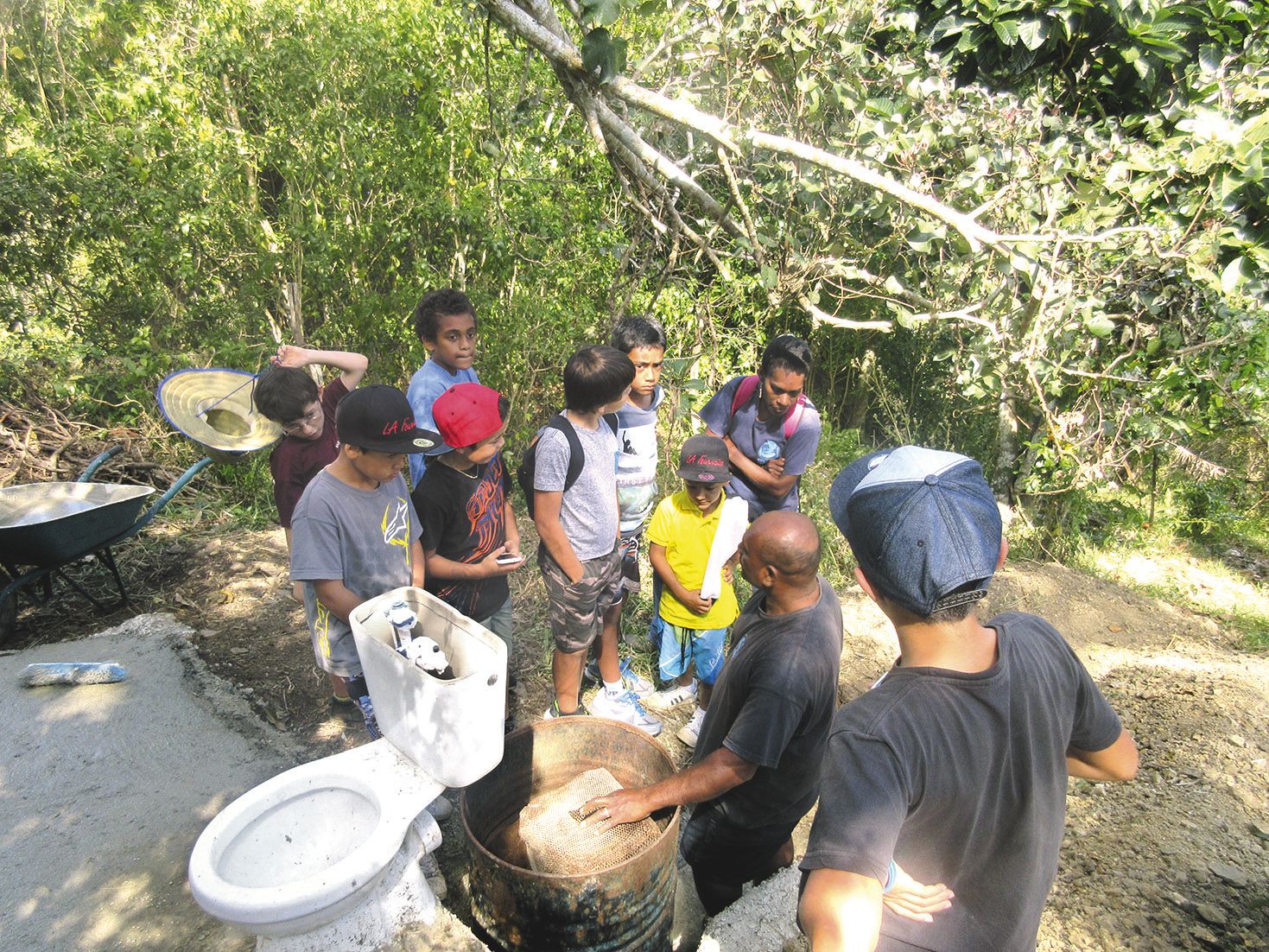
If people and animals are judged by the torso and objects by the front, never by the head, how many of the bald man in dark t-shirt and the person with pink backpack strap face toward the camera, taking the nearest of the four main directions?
1

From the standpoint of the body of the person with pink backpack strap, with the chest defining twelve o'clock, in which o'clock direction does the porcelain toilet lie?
The porcelain toilet is roughly at 1 o'clock from the person with pink backpack strap.

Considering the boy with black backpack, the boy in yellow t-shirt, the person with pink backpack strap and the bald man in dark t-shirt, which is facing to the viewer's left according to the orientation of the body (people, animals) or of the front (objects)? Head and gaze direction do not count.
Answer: the bald man in dark t-shirt

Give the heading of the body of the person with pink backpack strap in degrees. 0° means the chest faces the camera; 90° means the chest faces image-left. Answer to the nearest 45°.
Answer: approximately 0°

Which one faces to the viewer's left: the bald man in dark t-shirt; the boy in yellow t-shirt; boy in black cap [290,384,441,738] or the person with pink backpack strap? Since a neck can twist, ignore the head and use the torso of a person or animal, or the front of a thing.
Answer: the bald man in dark t-shirt

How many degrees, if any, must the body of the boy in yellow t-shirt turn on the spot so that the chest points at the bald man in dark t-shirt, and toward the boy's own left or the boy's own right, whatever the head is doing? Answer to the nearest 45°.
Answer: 0° — they already face them

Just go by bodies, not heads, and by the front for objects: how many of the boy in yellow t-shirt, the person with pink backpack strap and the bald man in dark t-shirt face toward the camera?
2

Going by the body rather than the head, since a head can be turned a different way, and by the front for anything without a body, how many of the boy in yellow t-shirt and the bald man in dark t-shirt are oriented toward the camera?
1

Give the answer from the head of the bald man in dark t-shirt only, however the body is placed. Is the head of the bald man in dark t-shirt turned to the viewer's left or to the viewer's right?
to the viewer's left

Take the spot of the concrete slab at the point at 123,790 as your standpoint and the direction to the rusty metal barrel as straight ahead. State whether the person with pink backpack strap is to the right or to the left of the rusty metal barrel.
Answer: left
